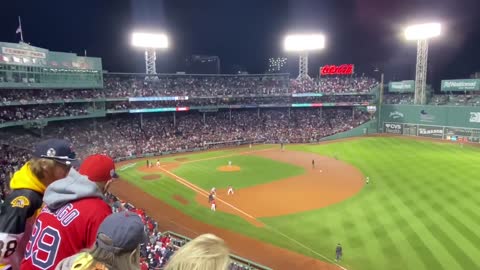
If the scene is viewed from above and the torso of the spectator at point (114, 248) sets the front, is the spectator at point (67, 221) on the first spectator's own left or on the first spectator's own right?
on the first spectator's own left

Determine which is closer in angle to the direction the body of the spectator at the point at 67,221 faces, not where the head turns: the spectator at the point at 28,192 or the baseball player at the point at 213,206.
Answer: the baseball player

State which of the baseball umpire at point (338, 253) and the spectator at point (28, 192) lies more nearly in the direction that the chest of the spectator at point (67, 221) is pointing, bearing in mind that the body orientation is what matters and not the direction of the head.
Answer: the baseball umpire

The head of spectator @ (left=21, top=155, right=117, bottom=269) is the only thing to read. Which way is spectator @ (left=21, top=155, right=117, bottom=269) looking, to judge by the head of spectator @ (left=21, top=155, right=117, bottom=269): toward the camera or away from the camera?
away from the camera

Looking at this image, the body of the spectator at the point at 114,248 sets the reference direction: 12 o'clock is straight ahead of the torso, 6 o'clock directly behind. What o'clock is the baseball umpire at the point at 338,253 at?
The baseball umpire is roughly at 12 o'clock from the spectator.

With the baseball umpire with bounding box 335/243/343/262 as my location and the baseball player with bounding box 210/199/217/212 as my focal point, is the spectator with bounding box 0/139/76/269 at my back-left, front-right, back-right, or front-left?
back-left

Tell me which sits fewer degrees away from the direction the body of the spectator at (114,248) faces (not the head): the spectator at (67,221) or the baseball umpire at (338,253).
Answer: the baseball umpire

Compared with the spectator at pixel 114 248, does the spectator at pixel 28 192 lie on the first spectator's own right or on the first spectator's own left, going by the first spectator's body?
on the first spectator's own left

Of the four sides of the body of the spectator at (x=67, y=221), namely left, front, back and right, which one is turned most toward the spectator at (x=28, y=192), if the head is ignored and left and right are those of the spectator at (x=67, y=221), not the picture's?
left

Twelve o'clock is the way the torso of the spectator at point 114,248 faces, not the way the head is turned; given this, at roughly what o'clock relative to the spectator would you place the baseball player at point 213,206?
The baseball player is roughly at 11 o'clock from the spectator.

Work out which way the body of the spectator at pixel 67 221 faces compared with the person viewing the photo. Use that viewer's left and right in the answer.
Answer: facing away from the viewer and to the right of the viewer

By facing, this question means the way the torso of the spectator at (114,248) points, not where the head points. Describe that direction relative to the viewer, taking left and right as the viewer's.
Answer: facing away from the viewer and to the right of the viewer
